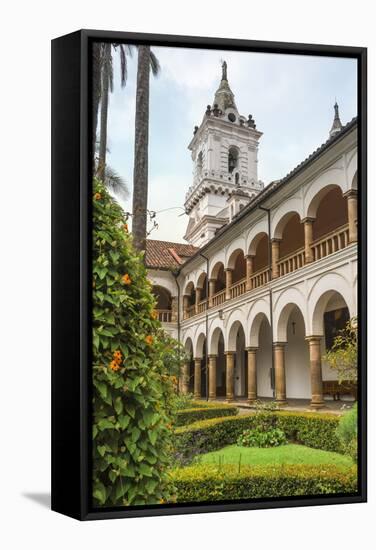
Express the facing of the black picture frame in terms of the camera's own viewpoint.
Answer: facing the viewer and to the right of the viewer
